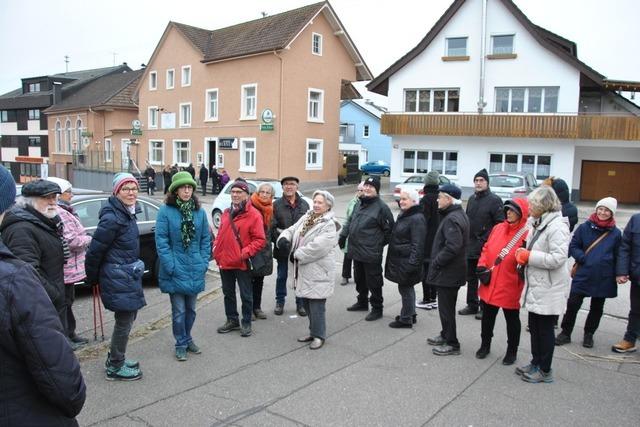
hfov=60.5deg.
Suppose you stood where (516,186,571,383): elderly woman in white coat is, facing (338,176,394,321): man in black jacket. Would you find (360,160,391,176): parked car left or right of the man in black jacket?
right

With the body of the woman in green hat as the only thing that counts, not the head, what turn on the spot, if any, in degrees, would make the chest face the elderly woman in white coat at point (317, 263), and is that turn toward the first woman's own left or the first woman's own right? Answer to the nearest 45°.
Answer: approximately 90° to the first woman's own left

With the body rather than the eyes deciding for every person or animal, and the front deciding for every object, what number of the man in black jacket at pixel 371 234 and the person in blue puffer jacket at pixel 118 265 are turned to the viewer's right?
1

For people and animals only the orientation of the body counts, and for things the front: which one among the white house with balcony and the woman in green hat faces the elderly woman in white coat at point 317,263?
the white house with balcony

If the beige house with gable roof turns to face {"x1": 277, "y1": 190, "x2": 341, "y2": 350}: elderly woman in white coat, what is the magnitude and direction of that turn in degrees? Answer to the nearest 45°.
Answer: approximately 45° to its left

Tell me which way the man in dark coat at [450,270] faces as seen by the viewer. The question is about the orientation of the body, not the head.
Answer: to the viewer's left

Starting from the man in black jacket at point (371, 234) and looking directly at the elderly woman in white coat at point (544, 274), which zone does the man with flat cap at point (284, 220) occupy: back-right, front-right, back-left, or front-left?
back-right

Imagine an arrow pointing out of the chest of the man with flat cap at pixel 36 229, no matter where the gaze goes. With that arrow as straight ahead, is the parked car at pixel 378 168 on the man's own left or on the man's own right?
on the man's own left

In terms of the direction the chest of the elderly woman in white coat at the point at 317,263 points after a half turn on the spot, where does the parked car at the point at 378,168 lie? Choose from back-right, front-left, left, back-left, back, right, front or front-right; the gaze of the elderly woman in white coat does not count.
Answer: front-left

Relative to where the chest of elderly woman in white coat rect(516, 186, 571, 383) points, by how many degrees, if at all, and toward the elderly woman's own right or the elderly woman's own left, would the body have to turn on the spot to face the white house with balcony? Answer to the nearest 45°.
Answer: approximately 90° to the elderly woman's own right

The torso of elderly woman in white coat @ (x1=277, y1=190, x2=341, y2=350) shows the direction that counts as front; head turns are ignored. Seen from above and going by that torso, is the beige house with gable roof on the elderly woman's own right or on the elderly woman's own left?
on the elderly woman's own right
